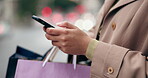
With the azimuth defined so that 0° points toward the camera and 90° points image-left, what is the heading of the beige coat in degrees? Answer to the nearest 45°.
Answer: approximately 45°
